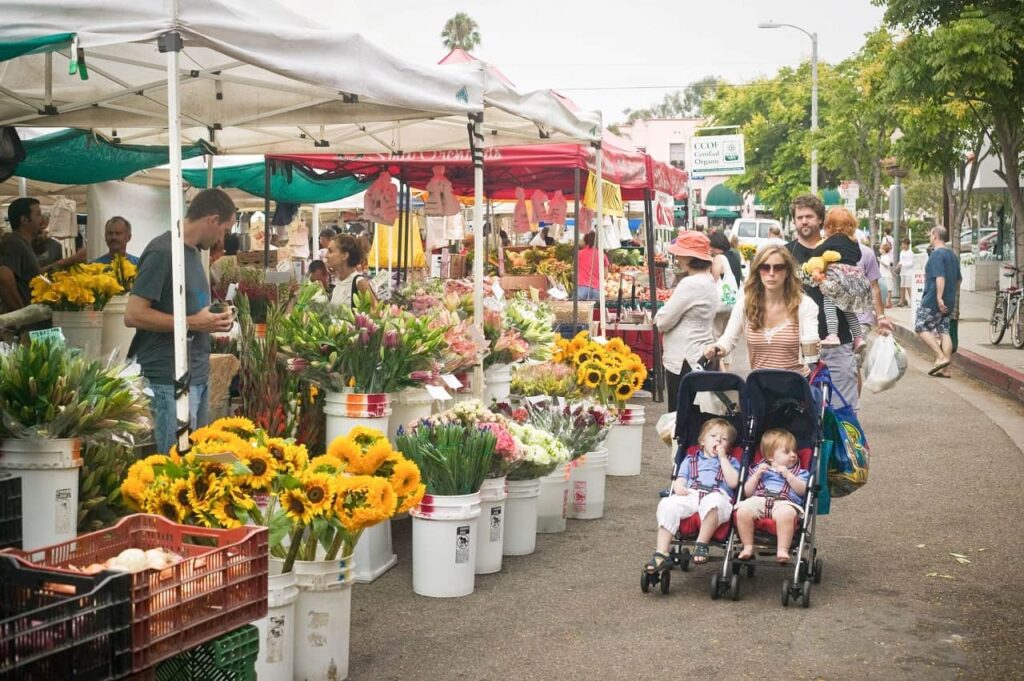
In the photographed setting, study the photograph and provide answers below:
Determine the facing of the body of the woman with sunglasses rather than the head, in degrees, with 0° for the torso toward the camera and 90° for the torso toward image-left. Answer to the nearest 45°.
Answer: approximately 0°

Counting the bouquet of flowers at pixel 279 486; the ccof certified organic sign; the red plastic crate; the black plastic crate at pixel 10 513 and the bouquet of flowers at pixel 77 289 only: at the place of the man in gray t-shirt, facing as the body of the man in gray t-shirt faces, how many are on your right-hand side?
3

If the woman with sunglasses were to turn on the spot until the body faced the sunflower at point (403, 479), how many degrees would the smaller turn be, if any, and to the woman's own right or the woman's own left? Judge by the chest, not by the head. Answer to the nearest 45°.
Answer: approximately 45° to the woman's own right

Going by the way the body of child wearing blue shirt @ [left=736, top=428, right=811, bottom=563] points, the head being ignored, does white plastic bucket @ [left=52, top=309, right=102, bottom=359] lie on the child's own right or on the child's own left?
on the child's own right

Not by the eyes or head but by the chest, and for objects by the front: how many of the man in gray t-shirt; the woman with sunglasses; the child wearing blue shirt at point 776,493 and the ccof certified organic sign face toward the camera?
3

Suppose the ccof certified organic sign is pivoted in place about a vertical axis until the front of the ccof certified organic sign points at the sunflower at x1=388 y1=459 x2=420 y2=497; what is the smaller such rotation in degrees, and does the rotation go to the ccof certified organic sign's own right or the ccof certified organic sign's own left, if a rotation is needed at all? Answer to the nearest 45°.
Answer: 0° — it already faces it

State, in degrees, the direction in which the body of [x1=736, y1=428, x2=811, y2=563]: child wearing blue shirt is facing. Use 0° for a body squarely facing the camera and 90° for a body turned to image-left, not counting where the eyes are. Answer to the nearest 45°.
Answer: approximately 0°

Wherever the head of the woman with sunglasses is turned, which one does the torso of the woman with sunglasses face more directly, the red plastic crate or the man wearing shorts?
the red plastic crate

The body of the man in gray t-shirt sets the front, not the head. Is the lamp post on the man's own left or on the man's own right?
on the man's own left

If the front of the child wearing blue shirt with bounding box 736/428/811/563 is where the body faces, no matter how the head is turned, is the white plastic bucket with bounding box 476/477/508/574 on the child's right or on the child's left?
on the child's right

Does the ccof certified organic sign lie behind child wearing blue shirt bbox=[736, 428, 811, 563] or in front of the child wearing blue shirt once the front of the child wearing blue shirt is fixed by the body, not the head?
behind

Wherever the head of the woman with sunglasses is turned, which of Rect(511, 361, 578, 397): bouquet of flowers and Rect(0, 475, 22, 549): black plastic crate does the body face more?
the black plastic crate
